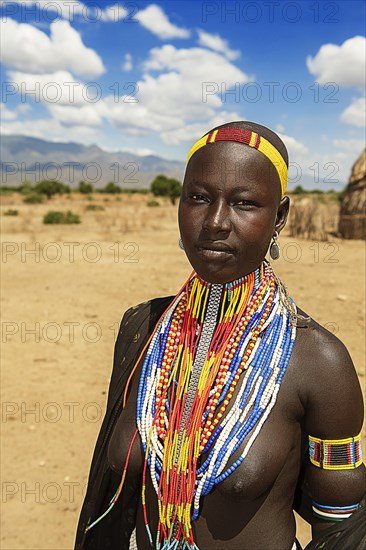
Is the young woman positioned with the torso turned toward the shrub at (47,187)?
no

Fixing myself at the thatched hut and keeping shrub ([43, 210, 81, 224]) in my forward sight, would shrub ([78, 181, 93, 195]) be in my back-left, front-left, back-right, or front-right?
front-right

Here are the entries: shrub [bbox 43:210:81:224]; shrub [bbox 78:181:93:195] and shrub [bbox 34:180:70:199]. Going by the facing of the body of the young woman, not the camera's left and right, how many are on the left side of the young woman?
0

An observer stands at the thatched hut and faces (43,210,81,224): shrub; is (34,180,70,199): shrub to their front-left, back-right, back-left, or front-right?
front-right

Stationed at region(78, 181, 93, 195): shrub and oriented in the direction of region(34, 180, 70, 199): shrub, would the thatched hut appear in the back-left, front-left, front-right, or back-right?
front-left

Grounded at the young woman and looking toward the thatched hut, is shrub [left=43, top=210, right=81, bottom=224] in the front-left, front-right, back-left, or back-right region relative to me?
front-left

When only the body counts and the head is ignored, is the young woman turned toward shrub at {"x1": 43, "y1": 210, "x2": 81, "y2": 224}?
no

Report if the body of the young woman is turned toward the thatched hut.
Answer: no

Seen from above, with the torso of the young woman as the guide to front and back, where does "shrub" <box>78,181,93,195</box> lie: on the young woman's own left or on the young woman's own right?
on the young woman's own right

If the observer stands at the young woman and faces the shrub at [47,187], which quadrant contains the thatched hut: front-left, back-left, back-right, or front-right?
front-right

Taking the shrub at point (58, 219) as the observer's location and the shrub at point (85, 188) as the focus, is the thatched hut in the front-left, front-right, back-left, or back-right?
back-right
